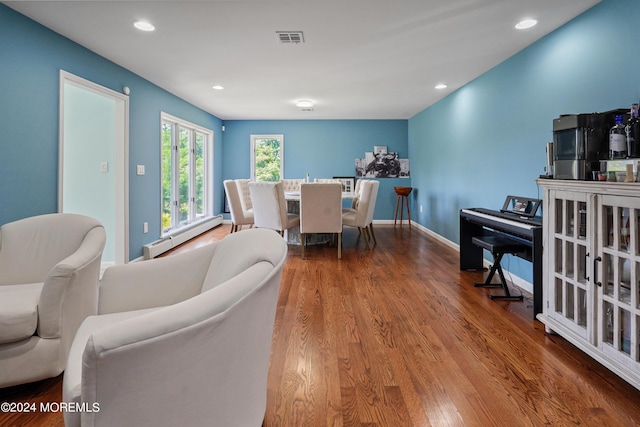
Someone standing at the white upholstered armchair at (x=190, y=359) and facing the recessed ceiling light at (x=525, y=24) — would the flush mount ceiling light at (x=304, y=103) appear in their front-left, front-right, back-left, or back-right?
front-left

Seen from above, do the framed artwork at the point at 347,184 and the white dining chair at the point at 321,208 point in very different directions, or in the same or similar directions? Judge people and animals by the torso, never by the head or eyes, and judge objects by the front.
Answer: very different directions

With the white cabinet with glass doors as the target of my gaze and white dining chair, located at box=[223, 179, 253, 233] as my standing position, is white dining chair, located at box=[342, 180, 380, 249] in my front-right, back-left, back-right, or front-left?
front-left

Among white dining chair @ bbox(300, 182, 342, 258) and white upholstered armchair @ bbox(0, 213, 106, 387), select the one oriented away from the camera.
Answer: the white dining chair

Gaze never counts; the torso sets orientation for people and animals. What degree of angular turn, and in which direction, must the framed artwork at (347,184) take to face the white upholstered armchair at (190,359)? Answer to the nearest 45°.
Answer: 0° — it already faces it

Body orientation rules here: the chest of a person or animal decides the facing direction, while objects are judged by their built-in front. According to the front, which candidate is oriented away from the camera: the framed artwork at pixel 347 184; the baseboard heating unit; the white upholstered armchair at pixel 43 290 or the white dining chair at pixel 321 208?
the white dining chair

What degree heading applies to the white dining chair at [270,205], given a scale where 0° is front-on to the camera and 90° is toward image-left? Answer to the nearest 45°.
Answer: approximately 225°

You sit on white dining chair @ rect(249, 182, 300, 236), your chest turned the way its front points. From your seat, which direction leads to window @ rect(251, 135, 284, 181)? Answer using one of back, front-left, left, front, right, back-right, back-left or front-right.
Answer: front-left

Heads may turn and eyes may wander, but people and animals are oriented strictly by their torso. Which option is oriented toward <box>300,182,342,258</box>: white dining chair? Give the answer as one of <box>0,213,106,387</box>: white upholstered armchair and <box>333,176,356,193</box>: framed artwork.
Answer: the framed artwork

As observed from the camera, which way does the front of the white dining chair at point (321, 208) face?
facing away from the viewer

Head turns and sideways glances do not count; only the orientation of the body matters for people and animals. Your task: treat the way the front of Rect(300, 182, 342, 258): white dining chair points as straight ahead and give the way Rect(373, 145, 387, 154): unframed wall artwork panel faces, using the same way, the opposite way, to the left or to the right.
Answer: the opposite way

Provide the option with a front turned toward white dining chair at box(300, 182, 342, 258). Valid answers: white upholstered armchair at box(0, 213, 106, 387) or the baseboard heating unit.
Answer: the baseboard heating unit
